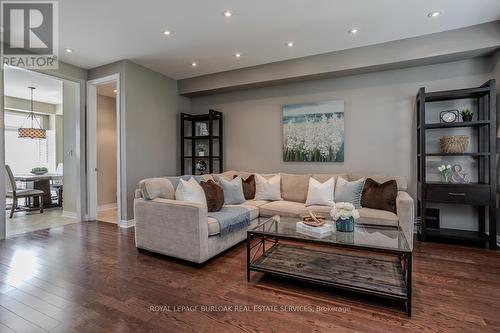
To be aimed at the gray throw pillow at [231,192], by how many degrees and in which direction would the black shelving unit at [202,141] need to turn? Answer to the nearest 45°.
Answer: approximately 45° to its left

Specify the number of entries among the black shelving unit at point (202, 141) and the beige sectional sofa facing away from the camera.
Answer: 0

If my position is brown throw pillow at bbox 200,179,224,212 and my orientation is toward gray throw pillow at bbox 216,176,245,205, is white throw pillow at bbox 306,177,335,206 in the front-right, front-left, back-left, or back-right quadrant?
front-right

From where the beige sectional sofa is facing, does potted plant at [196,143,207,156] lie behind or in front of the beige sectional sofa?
behind

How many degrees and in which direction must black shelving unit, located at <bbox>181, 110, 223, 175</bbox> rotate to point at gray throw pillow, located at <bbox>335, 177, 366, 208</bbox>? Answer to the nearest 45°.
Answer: approximately 90° to its left

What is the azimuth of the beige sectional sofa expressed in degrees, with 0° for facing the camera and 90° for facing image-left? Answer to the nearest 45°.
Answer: approximately 0°

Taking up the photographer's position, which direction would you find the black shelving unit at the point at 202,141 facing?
facing the viewer and to the left of the viewer

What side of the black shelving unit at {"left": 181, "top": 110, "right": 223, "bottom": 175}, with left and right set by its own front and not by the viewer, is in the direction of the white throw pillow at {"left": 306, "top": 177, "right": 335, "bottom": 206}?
left

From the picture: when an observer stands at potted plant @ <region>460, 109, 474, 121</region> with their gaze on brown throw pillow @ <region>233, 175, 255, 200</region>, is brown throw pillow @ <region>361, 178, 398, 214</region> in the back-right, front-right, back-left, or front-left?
front-left

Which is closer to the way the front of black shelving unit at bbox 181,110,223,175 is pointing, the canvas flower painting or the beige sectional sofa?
the beige sectional sofa

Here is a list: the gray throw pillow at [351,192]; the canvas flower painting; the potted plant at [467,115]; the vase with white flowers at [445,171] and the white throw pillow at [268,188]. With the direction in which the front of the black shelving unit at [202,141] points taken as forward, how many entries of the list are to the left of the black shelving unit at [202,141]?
5
